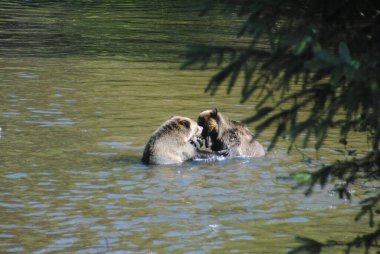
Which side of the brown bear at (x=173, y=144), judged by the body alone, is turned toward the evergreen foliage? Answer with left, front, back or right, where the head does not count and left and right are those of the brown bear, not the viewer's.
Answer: right

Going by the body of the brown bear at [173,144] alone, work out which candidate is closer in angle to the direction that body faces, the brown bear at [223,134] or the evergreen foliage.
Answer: the brown bear

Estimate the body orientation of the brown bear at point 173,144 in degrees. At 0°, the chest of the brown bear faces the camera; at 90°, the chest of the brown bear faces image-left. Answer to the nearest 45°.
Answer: approximately 270°

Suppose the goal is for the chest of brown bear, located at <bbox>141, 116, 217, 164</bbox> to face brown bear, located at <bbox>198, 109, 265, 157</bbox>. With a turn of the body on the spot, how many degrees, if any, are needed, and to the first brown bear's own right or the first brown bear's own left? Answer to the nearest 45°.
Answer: approximately 45° to the first brown bear's own left
